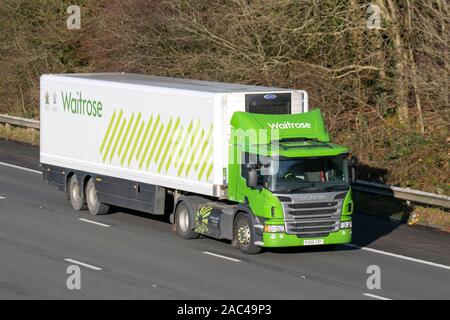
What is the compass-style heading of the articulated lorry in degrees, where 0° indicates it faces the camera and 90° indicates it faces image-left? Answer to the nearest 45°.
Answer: approximately 315°
